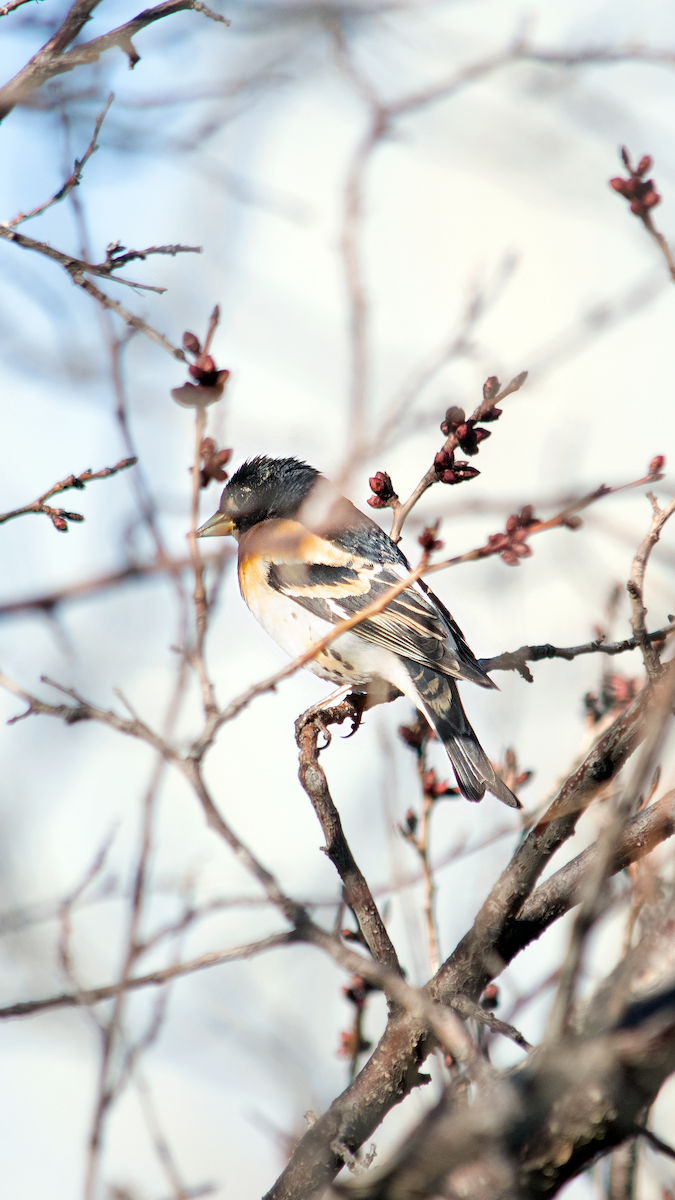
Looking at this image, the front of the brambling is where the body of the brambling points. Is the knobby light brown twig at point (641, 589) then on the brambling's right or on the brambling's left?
on the brambling's left

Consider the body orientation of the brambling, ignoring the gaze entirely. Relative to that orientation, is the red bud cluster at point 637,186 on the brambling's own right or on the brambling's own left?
on the brambling's own left

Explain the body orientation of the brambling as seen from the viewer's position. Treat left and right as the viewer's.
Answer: facing to the left of the viewer
